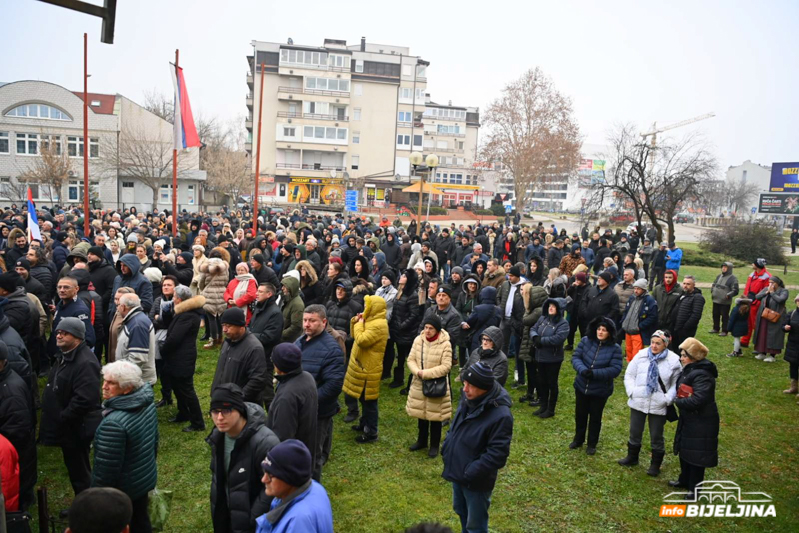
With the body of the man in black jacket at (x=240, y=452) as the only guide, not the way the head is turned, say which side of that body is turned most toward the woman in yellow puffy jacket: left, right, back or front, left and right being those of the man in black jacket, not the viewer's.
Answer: back

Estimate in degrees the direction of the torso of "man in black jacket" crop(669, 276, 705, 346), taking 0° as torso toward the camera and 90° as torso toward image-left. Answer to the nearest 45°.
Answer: approximately 45°

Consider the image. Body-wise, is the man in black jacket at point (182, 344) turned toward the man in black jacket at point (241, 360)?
no

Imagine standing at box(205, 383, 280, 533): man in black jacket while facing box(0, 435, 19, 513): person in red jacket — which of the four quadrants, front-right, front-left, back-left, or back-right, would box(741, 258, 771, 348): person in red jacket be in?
back-right

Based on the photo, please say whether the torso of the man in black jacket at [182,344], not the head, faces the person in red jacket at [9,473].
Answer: no

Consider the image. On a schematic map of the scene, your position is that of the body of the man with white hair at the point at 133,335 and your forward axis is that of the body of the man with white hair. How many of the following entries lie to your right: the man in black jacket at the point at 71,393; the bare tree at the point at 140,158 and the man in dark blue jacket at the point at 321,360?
1

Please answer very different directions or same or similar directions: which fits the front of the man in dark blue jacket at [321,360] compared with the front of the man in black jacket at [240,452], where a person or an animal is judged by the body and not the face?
same or similar directions
